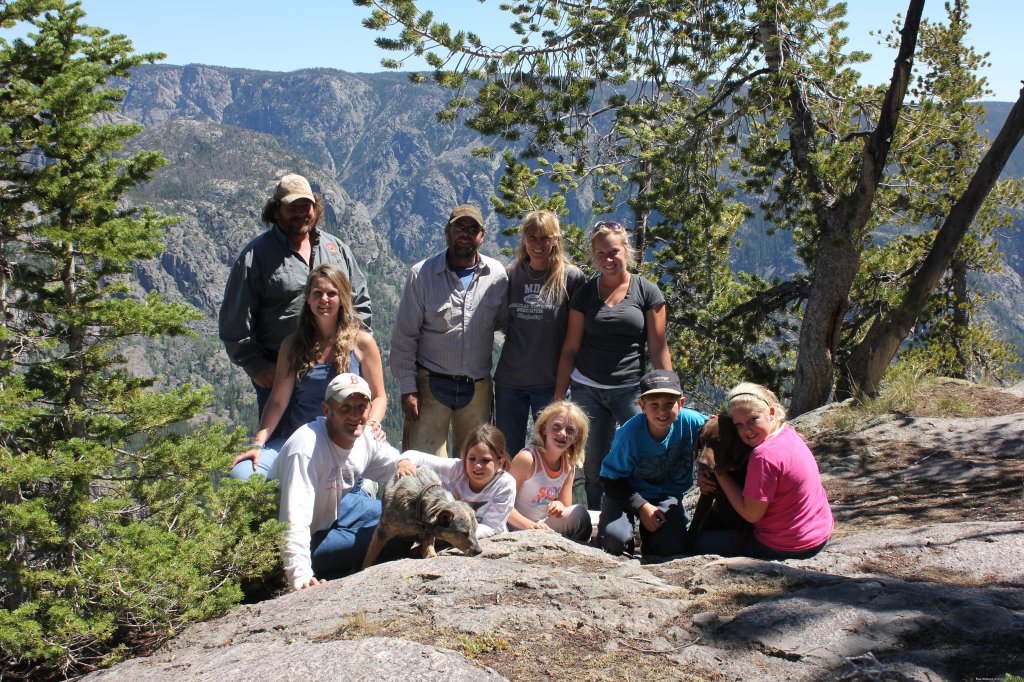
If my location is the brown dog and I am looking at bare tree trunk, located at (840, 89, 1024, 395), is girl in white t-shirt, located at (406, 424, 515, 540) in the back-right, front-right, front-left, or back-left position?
back-left

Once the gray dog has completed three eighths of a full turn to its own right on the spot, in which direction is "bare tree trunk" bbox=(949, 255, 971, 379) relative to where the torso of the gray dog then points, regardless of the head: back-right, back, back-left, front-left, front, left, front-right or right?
back-right

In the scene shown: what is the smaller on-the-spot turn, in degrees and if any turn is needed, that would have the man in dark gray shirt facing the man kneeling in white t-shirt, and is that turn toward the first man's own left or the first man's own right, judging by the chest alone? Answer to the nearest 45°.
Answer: approximately 45° to the first man's own right

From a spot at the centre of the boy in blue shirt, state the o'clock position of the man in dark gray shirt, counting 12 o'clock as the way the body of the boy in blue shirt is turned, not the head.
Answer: The man in dark gray shirt is roughly at 3 o'clock from the boy in blue shirt.

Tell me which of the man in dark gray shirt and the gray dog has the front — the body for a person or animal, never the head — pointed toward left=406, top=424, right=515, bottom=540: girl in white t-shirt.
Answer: the man in dark gray shirt

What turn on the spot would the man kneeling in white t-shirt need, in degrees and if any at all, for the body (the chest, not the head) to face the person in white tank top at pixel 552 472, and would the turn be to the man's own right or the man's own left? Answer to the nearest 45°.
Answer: approximately 45° to the man's own left

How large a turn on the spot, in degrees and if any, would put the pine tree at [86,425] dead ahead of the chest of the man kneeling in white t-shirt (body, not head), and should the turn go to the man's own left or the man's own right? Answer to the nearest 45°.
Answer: approximately 135° to the man's own right

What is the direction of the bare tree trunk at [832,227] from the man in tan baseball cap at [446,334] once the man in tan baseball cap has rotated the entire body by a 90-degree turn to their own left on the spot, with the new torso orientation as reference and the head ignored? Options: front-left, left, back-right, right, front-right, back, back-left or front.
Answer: front-left

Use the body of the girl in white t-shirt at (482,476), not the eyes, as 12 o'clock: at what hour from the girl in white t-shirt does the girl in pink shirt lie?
The girl in pink shirt is roughly at 8 o'clock from the girl in white t-shirt.

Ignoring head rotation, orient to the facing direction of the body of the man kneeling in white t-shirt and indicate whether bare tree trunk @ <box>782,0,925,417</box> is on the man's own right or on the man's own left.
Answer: on the man's own left

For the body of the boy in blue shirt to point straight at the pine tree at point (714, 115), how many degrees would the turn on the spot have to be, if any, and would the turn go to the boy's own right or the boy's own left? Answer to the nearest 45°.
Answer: approximately 180°

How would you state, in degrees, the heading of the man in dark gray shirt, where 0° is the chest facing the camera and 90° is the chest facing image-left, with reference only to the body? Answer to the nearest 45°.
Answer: approximately 315°
